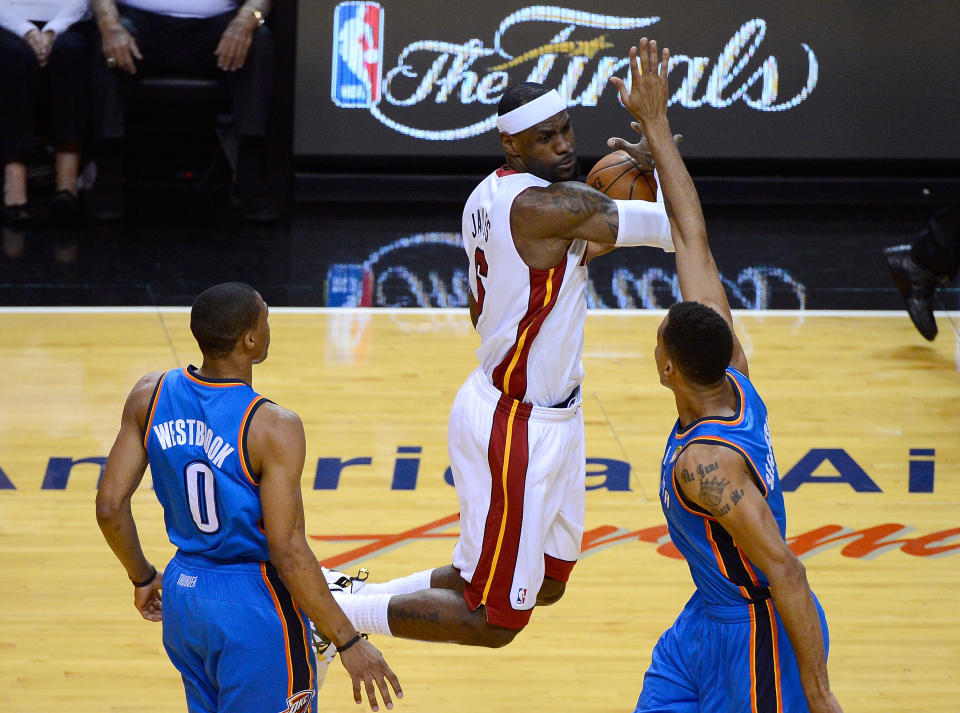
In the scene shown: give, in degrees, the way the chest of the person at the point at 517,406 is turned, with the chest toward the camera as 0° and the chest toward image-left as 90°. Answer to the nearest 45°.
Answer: approximately 270°

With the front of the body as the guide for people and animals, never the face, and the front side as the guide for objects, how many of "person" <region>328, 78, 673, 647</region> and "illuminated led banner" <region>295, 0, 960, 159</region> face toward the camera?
1

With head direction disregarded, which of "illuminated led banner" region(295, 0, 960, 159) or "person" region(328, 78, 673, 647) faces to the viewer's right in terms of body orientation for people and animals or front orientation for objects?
the person

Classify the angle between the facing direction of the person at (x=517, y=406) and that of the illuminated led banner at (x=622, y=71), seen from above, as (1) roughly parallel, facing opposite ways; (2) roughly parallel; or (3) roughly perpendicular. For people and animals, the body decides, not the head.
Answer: roughly perpendicular

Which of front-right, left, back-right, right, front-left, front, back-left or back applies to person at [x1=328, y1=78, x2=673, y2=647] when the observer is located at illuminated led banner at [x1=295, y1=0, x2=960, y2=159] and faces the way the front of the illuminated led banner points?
front

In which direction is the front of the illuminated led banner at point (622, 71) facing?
toward the camera

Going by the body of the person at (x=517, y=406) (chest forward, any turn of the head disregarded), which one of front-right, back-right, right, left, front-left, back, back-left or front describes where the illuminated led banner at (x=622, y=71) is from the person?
left
